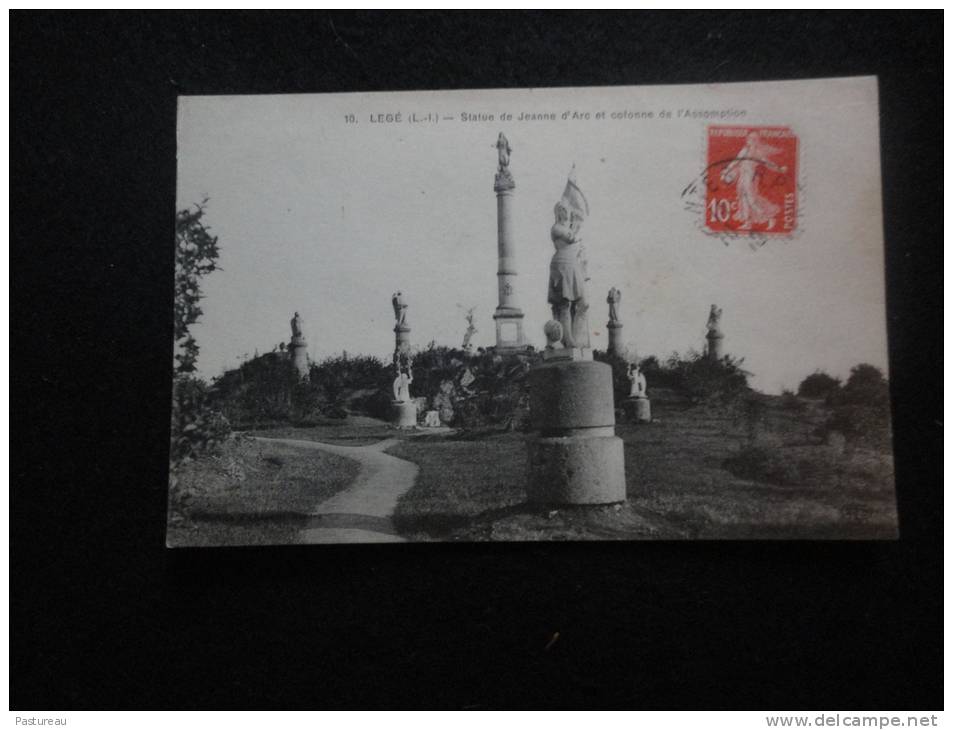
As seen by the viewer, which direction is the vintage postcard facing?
toward the camera
